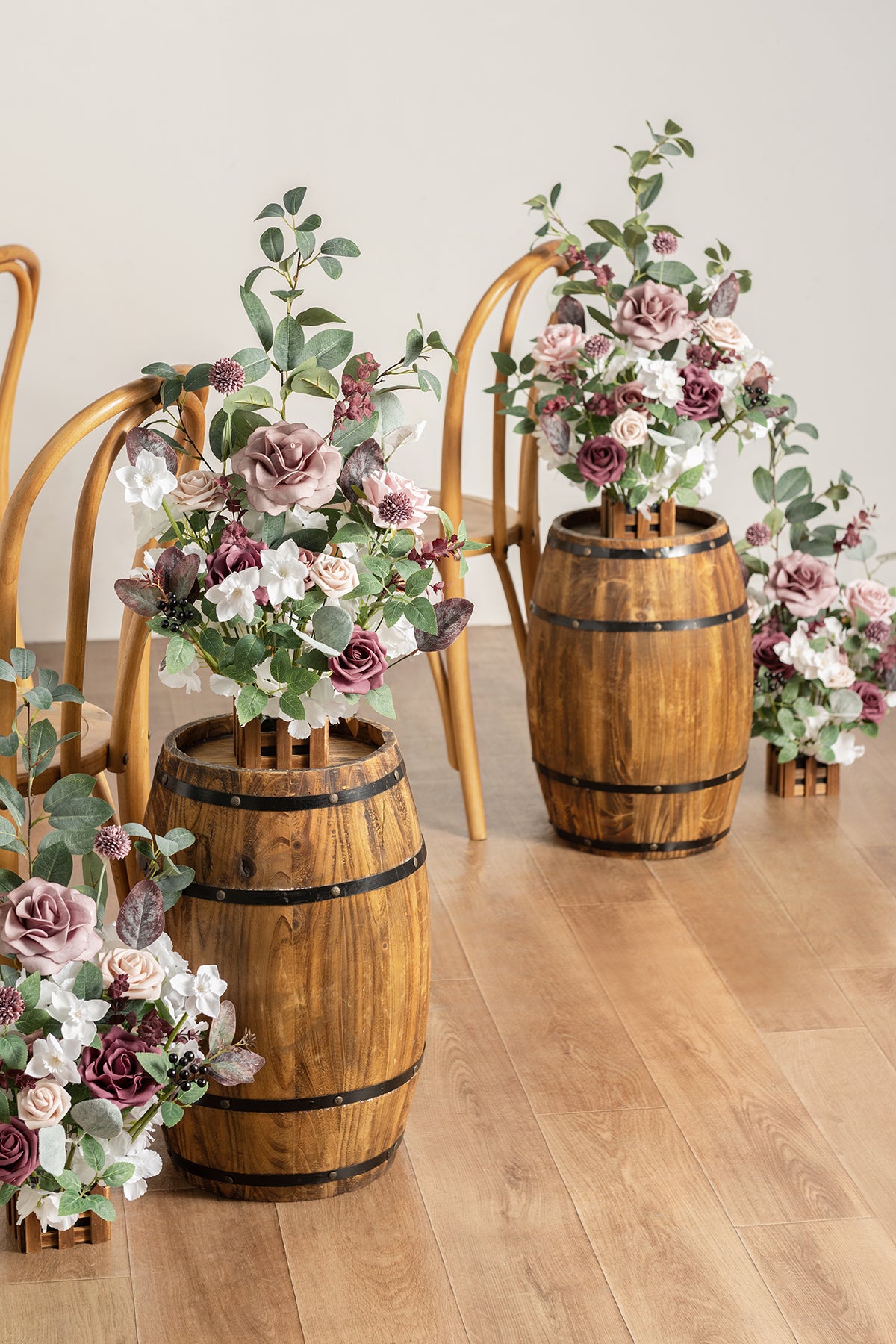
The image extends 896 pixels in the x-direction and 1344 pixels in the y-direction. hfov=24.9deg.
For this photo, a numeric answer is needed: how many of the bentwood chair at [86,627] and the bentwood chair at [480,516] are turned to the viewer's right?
0

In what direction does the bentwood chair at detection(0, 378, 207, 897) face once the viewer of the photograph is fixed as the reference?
facing away from the viewer and to the left of the viewer

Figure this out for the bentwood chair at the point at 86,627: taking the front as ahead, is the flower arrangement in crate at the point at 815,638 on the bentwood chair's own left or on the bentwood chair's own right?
on the bentwood chair's own right

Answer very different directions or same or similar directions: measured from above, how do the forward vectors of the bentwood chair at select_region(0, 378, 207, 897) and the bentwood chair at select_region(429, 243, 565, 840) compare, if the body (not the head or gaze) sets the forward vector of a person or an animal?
same or similar directions

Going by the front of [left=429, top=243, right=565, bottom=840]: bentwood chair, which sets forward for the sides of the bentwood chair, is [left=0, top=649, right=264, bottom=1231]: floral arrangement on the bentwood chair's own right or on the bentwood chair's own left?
on the bentwood chair's own left

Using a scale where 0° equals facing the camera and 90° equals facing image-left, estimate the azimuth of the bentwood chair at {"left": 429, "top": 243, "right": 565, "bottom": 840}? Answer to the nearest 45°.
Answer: approximately 135°

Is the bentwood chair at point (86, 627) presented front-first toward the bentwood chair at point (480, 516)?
no
